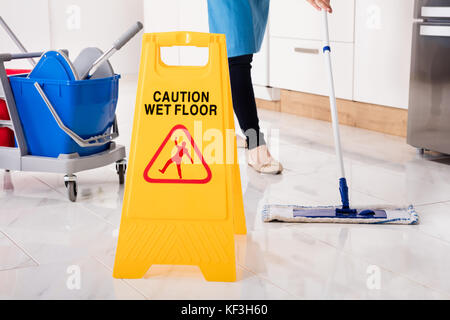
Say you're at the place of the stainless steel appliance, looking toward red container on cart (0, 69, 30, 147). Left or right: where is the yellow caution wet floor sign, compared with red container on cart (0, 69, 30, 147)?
left

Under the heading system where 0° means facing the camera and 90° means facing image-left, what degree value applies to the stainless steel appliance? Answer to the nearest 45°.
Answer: approximately 45°

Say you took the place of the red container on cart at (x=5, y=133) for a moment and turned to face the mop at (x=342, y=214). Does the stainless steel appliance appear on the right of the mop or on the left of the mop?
left

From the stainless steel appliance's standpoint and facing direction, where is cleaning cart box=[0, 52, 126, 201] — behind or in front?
in front

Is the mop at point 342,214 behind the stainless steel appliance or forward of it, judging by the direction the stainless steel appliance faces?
forward

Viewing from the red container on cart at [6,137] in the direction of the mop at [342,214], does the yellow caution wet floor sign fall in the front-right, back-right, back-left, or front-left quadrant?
front-right

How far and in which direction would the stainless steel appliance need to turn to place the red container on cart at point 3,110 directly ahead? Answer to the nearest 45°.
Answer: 0° — it already faces it
